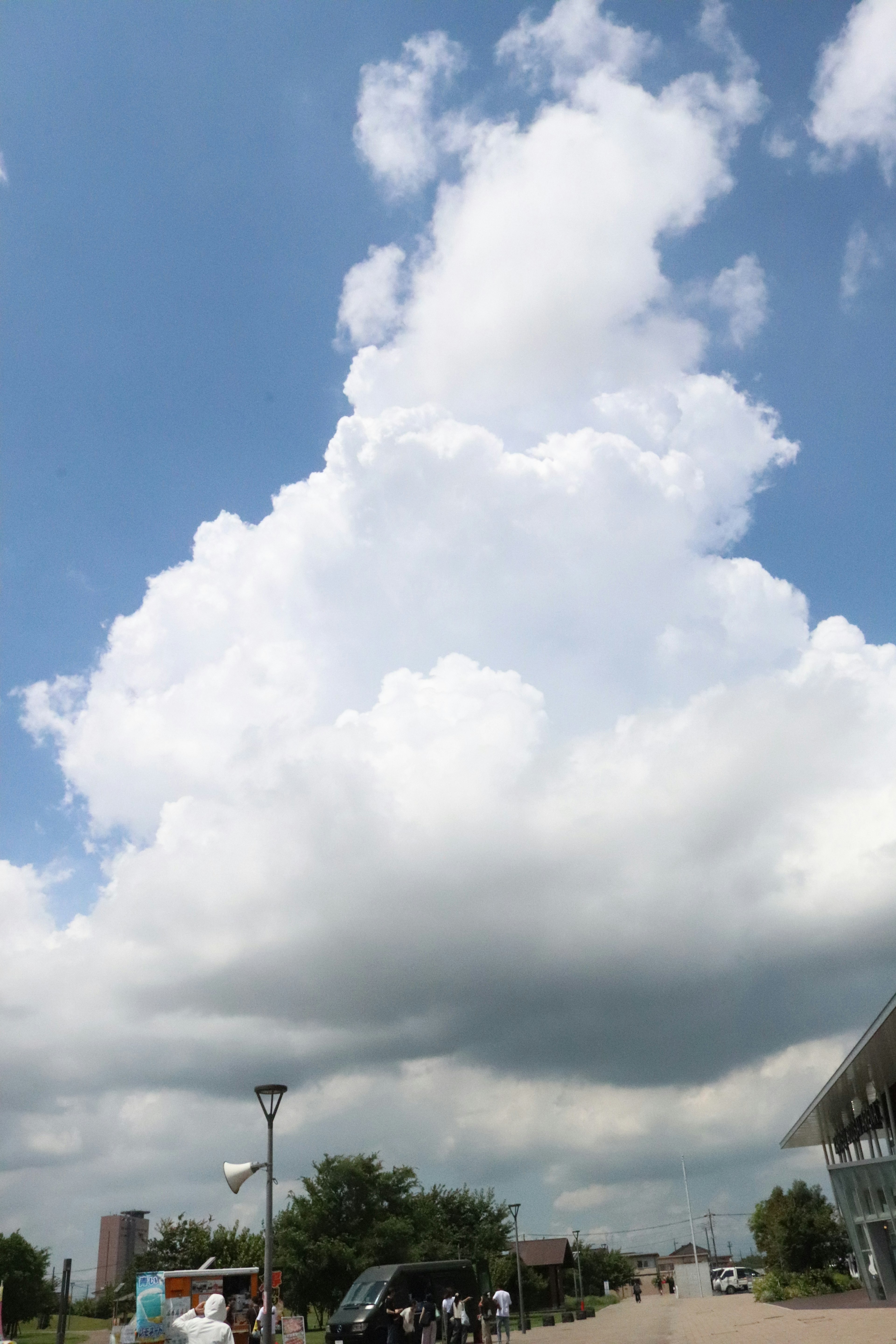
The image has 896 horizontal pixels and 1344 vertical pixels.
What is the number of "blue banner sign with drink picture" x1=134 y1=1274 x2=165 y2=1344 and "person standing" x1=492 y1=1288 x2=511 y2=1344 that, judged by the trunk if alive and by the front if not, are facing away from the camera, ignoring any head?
1

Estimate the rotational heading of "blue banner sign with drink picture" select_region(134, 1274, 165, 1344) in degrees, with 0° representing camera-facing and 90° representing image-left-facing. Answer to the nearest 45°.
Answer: approximately 0°

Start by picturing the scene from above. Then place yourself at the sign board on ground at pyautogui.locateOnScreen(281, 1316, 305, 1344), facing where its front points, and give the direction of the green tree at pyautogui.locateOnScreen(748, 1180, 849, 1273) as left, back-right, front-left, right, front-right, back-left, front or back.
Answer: back-left

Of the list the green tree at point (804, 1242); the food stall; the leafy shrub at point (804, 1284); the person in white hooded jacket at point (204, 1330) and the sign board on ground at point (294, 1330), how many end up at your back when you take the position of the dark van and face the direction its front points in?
2

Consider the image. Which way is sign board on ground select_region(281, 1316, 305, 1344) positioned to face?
toward the camera

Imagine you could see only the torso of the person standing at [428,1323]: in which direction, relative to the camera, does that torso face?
away from the camera

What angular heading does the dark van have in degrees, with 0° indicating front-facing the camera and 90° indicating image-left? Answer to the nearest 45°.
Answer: approximately 45°

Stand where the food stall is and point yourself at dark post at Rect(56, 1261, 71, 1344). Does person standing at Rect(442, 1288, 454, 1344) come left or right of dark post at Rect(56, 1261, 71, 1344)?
right

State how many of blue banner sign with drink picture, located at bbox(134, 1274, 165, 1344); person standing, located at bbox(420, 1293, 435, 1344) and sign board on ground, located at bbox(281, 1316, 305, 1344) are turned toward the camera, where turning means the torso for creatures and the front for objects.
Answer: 2

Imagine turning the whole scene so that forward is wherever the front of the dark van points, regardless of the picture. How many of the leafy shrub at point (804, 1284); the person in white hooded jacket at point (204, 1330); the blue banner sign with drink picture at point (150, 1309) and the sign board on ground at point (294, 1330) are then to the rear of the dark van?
1

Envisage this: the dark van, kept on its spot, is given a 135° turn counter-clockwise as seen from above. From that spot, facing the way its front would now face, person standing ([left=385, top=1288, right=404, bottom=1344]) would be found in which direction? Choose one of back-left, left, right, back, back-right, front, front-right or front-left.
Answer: right

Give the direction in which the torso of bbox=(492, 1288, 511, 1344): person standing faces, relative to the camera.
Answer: away from the camera

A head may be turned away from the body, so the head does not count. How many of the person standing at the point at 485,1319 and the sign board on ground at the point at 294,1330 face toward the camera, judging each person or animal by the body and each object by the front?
1

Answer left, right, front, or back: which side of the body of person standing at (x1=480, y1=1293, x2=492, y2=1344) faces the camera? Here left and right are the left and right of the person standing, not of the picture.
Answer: back
